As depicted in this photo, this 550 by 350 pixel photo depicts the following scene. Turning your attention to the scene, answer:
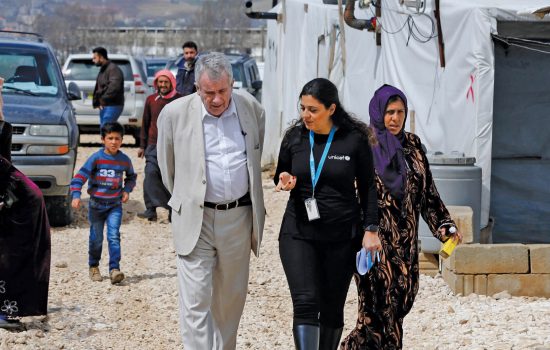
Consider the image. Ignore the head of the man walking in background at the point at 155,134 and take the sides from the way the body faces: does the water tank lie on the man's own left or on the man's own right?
on the man's own left

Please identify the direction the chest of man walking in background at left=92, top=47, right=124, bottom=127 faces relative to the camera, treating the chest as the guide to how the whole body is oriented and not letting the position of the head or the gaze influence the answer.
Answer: to the viewer's left
